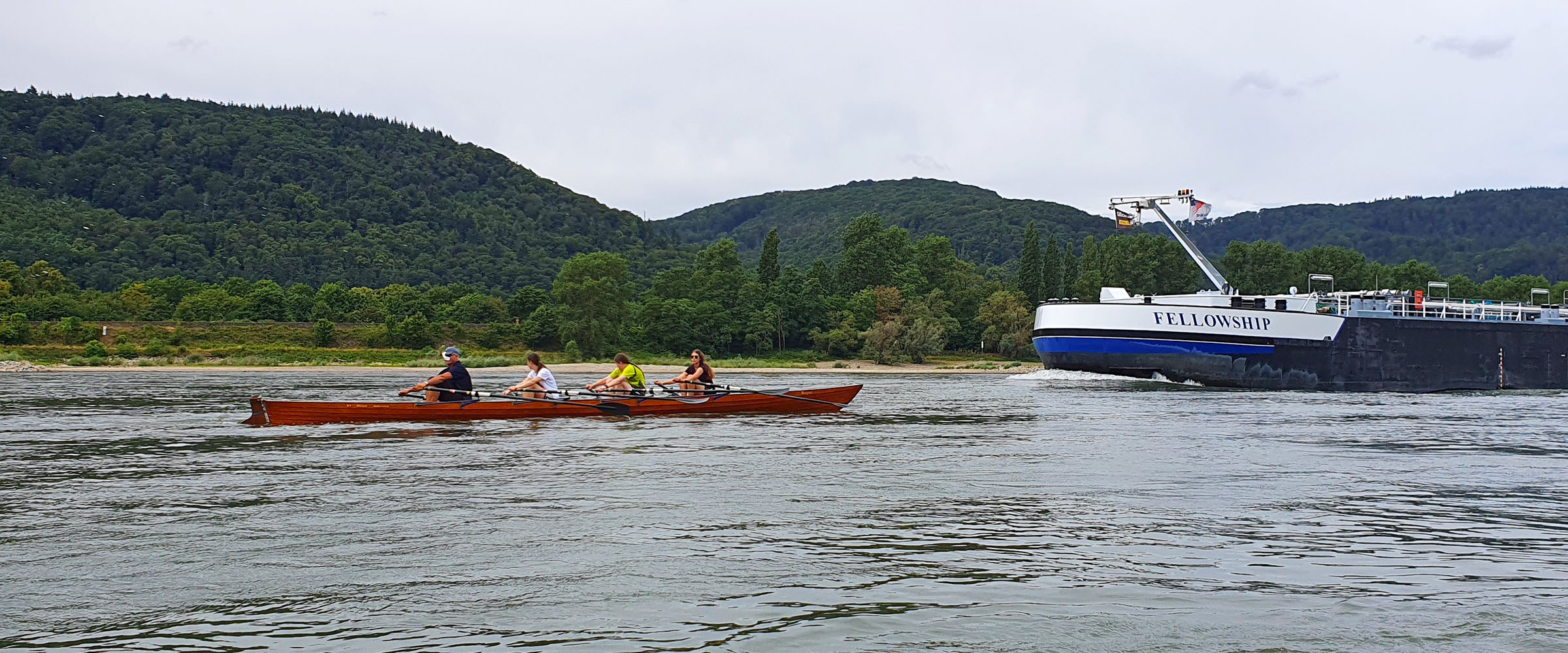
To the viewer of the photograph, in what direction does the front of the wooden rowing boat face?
facing to the right of the viewer

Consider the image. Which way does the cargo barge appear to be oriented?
to the viewer's left

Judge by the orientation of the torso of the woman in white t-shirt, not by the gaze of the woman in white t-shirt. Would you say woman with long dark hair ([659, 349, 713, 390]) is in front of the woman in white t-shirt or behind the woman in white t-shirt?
behind

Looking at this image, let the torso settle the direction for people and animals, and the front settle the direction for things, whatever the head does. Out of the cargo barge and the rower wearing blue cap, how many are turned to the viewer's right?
0

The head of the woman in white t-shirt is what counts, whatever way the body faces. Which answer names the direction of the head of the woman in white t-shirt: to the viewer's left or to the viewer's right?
to the viewer's left

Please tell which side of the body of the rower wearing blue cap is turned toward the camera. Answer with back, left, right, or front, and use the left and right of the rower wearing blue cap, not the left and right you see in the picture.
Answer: left

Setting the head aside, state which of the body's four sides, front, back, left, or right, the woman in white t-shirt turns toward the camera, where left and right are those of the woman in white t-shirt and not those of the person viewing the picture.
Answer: left

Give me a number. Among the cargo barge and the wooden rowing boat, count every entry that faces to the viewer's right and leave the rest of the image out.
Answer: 1

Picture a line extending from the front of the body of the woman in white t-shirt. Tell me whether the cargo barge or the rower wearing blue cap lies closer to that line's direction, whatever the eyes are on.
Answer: the rower wearing blue cap
